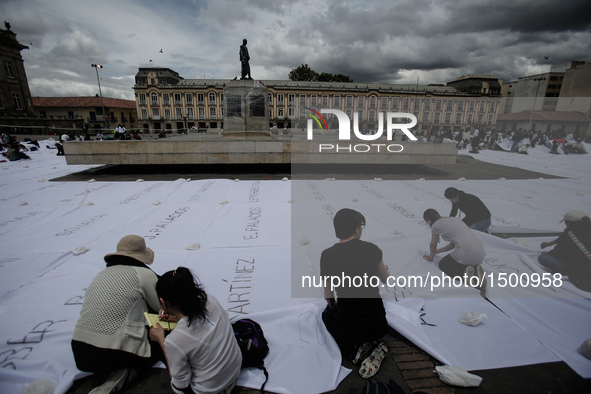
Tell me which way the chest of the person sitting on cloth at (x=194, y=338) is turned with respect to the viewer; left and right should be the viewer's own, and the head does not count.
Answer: facing away from the viewer and to the left of the viewer

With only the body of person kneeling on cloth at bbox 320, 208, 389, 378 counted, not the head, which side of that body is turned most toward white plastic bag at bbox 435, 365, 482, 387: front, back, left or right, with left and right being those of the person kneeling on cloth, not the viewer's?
right

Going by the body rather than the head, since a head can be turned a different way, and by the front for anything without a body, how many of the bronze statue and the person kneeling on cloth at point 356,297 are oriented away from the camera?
1

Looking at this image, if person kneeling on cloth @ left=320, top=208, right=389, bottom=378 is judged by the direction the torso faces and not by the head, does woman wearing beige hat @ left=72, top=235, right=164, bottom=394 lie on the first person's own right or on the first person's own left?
on the first person's own left

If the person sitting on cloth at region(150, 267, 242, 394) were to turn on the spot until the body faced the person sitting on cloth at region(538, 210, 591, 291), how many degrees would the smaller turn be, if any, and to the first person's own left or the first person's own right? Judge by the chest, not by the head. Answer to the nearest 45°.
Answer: approximately 135° to the first person's own right

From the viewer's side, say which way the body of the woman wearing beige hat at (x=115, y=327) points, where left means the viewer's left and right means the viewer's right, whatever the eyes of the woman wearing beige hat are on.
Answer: facing away from the viewer and to the right of the viewer

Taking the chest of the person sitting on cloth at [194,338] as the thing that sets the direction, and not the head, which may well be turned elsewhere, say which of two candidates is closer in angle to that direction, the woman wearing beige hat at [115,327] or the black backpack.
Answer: the woman wearing beige hat

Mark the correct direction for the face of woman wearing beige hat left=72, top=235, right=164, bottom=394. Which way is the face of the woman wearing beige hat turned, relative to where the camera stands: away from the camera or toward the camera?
away from the camera

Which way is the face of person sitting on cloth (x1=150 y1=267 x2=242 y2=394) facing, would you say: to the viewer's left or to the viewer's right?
to the viewer's left

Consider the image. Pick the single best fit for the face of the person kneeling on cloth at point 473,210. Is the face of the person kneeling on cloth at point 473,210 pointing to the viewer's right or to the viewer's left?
to the viewer's left

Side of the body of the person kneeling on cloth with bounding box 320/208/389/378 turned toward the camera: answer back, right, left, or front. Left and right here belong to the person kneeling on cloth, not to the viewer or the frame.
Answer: back

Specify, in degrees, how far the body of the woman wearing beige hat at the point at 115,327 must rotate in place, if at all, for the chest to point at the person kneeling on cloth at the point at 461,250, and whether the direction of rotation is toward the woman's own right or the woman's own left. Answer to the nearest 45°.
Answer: approximately 45° to the woman's own right
